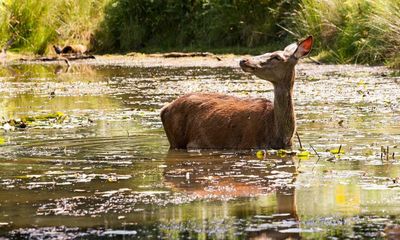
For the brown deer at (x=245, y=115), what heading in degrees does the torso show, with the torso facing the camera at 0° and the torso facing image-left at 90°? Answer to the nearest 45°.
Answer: approximately 270°
